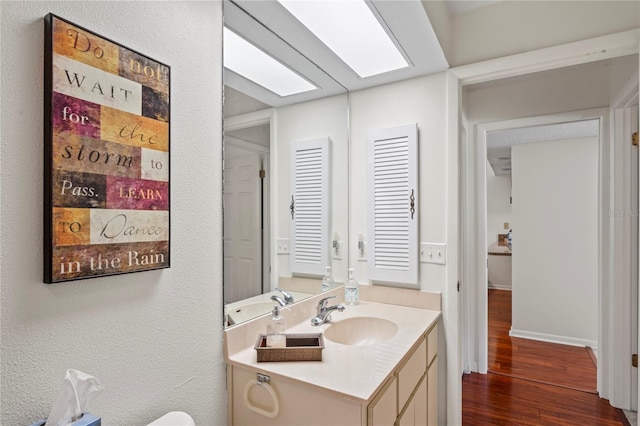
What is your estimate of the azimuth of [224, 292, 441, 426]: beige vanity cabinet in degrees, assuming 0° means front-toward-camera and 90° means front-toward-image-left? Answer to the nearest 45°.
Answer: approximately 315°

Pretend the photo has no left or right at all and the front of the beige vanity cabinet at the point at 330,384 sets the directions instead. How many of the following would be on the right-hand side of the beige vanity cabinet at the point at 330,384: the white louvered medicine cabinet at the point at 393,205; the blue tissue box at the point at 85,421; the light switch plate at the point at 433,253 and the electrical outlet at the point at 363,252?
1

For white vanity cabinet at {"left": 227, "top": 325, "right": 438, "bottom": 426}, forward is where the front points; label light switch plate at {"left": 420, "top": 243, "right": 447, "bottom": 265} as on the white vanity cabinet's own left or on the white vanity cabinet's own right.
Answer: on the white vanity cabinet's own left

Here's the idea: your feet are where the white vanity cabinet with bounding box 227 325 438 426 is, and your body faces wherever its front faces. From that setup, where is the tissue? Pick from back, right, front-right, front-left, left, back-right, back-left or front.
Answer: right

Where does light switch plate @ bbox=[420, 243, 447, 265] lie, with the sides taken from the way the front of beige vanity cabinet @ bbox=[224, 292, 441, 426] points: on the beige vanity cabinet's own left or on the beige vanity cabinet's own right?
on the beige vanity cabinet's own left

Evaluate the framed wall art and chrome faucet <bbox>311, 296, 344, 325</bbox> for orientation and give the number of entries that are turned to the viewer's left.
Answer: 0

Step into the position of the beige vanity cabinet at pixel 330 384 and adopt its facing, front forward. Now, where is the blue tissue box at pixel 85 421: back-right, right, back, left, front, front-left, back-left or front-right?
right
